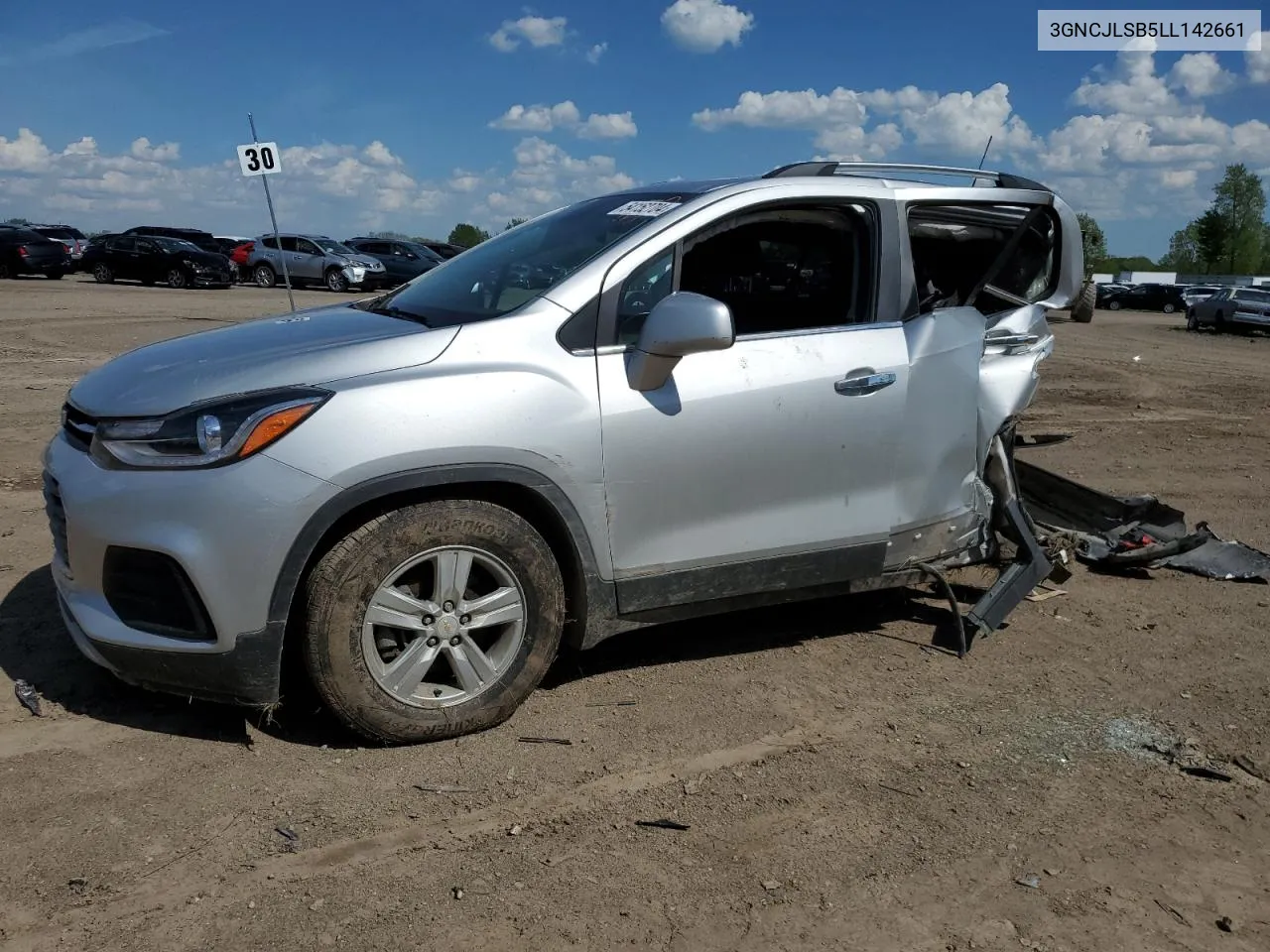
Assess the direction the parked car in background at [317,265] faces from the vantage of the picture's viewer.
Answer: facing the viewer and to the right of the viewer

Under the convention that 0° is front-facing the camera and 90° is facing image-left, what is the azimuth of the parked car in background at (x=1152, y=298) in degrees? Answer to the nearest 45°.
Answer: approximately 90°

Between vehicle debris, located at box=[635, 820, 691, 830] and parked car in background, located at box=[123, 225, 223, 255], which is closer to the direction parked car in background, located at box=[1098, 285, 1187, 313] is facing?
the parked car in background

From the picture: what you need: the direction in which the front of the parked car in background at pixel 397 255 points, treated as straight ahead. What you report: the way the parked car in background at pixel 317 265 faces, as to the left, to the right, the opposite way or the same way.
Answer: the same way

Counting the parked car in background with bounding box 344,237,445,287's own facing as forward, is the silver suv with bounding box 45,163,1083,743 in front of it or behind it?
in front

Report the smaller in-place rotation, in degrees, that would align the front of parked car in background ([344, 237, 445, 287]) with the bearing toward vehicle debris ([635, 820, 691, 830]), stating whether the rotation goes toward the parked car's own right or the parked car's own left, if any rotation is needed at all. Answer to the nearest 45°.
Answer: approximately 45° to the parked car's own right

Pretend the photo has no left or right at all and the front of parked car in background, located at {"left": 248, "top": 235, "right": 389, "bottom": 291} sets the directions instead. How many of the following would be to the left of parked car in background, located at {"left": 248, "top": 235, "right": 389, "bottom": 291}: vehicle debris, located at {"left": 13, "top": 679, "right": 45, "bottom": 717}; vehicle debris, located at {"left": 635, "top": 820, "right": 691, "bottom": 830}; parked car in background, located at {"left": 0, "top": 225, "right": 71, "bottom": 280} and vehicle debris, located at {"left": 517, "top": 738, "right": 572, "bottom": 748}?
0

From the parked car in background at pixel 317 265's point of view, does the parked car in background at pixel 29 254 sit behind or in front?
behind

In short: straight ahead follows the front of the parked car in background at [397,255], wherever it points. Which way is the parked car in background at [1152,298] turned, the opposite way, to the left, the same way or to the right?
the opposite way

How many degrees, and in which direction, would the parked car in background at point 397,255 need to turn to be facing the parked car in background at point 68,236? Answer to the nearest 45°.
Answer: approximately 135° to its right

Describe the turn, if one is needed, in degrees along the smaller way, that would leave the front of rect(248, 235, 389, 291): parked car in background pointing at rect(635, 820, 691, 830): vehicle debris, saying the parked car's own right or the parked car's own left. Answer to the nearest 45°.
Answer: approximately 45° to the parked car's own right

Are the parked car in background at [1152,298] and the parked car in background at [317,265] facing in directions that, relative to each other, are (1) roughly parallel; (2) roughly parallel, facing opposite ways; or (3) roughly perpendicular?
roughly parallel, facing opposite ways

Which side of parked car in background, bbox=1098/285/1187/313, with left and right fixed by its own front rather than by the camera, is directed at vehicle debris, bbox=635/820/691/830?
left

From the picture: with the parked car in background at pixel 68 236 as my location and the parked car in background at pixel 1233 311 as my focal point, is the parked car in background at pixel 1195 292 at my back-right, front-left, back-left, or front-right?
front-left

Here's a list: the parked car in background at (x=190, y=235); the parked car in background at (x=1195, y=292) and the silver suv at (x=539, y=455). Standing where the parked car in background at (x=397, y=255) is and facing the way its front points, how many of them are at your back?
1

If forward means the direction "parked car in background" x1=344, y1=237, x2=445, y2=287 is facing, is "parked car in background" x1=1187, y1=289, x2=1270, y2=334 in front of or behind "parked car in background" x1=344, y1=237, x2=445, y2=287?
in front

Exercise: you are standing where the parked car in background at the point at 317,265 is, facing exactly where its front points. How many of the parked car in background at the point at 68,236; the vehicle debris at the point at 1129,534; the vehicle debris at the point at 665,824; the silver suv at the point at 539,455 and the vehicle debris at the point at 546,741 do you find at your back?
1
